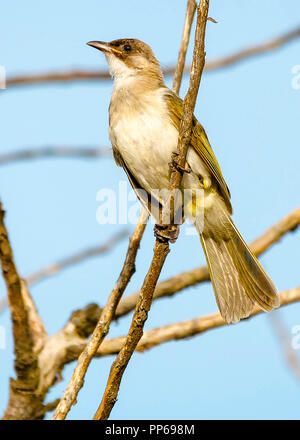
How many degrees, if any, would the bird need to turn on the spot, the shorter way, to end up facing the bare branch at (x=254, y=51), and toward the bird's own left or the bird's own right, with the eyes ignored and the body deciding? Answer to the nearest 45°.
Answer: approximately 180°

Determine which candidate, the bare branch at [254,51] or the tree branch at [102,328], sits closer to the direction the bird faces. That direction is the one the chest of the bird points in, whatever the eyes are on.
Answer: the tree branch

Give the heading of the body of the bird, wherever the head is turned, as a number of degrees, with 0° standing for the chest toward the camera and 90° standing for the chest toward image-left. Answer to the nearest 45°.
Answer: approximately 45°

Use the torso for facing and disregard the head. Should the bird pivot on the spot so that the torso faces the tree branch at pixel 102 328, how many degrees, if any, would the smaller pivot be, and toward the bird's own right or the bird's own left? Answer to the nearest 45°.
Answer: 0° — it already faces it
